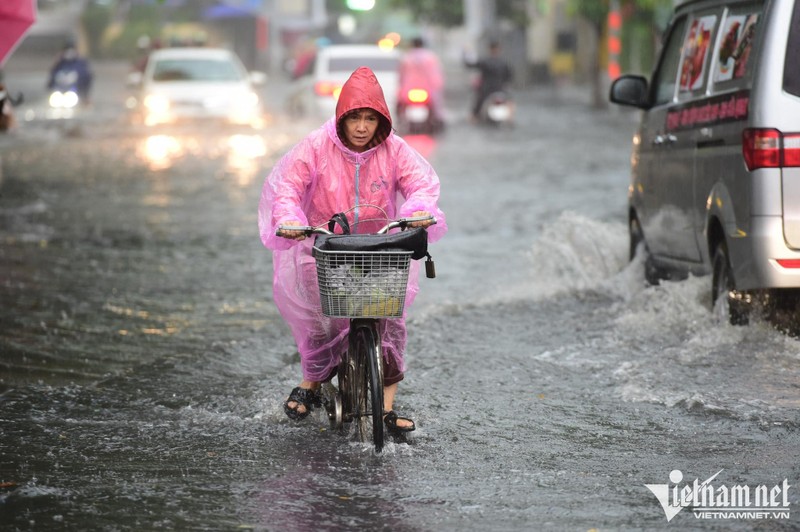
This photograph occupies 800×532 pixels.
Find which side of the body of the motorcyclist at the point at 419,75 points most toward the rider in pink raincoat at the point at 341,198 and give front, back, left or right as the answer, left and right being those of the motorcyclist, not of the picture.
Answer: back

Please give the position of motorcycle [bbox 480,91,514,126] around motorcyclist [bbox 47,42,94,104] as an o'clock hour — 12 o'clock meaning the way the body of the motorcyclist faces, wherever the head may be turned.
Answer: The motorcycle is roughly at 10 o'clock from the motorcyclist.

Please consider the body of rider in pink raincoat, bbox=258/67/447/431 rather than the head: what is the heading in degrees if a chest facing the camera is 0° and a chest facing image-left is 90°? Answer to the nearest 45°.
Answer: approximately 0°

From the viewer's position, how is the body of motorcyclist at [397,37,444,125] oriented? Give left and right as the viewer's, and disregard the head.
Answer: facing away from the viewer

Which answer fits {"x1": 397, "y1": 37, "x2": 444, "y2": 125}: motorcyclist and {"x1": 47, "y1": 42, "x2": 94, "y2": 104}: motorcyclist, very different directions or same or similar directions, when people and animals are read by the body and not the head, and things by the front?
very different directions

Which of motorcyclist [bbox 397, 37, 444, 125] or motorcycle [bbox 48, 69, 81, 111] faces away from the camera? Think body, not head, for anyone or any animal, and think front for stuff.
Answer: the motorcyclist

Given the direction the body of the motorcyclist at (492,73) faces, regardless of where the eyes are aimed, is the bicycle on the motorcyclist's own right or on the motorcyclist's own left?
on the motorcyclist's own left

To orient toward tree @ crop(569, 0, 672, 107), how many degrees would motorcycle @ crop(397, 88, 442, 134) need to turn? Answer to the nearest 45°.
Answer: approximately 45° to its right

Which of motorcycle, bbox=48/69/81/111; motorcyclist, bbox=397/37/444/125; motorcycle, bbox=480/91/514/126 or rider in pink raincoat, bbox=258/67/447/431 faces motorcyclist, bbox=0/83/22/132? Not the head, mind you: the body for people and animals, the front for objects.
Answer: motorcycle, bbox=48/69/81/111

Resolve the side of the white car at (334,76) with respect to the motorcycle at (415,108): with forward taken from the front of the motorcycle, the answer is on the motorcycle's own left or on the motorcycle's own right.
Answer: on the motorcycle's own left

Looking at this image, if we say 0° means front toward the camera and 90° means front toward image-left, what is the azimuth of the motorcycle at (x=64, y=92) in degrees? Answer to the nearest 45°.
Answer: approximately 0°

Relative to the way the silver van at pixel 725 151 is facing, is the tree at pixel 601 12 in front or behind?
in front

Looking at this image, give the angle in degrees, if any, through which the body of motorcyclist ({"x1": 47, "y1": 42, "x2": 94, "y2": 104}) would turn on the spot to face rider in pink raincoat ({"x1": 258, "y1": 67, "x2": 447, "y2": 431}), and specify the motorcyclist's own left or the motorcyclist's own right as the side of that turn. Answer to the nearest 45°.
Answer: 0° — they already face them

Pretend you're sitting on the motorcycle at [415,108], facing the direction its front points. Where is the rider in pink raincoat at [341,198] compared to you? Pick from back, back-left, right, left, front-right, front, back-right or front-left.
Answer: back

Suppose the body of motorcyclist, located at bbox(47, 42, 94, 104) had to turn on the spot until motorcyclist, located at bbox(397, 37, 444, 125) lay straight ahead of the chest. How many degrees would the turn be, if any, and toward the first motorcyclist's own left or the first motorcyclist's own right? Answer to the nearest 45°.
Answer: approximately 45° to the first motorcyclist's own left
